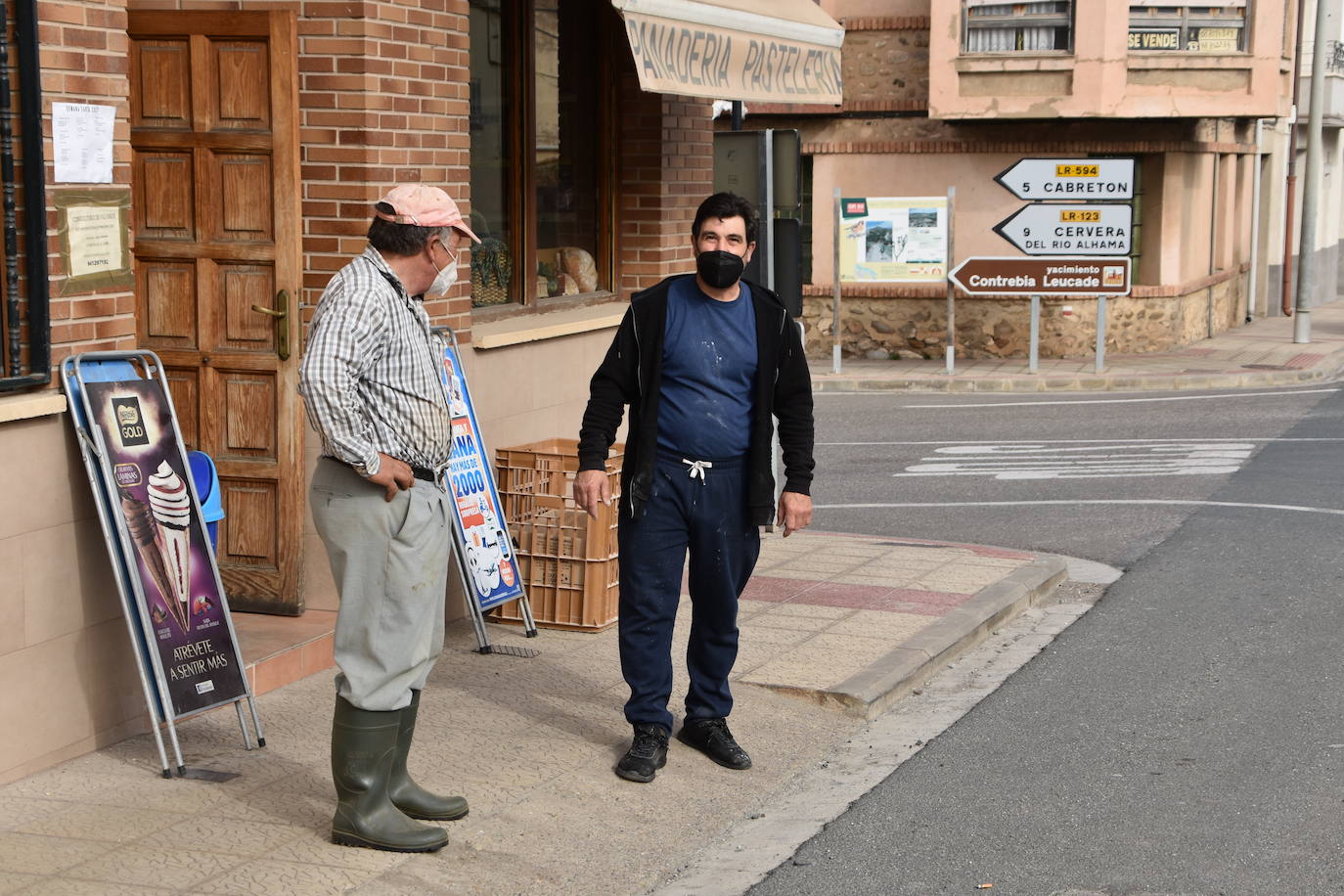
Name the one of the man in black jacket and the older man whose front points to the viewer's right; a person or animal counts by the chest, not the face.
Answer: the older man

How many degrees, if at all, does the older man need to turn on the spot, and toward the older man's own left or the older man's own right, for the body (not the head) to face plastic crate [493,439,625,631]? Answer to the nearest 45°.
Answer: approximately 90° to the older man's own left

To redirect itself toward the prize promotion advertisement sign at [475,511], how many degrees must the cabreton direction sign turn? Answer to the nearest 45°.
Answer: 0° — it already faces it

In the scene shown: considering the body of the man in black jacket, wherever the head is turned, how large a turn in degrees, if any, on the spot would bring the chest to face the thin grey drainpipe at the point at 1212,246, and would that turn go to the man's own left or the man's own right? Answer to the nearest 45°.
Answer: approximately 180°

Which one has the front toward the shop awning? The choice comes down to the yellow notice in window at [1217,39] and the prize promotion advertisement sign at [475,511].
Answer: the yellow notice in window

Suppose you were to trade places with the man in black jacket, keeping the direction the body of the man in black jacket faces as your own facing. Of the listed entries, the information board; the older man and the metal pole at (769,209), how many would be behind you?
2

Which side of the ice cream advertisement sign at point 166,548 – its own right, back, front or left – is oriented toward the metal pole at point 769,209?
left

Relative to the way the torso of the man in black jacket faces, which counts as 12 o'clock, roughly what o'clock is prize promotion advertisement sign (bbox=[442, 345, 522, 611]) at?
The prize promotion advertisement sign is roughly at 5 o'clock from the man in black jacket.

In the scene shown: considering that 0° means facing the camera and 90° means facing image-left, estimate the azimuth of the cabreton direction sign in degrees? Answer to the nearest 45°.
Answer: approximately 0°

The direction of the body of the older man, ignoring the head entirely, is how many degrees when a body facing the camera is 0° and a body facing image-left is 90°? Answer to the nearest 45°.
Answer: approximately 270°

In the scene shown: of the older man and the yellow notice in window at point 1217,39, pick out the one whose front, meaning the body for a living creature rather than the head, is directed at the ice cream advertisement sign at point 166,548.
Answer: the yellow notice in window
